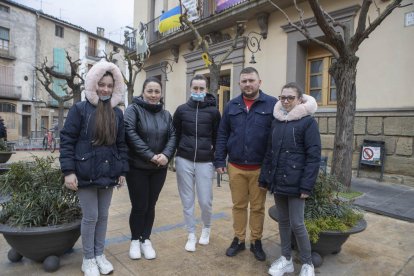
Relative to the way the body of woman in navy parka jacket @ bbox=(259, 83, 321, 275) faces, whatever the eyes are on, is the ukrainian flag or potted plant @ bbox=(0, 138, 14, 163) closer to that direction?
the potted plant

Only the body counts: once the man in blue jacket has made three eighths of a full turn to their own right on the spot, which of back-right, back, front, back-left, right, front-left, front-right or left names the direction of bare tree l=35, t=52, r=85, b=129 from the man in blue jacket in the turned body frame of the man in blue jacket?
front

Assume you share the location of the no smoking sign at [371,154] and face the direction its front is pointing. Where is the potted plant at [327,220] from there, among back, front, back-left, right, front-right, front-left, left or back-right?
front

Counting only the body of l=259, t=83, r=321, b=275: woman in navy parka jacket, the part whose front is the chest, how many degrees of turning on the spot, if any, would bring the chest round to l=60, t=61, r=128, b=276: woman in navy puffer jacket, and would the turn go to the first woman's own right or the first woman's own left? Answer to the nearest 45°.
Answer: approximately 45° to the first woman's own right

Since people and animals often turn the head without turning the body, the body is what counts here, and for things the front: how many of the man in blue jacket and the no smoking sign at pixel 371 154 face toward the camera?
2

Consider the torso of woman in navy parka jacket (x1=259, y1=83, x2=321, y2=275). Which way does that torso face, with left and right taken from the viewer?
facing the viewer and to the left of the viewer

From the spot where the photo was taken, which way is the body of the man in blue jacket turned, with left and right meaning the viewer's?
facing the viewer
